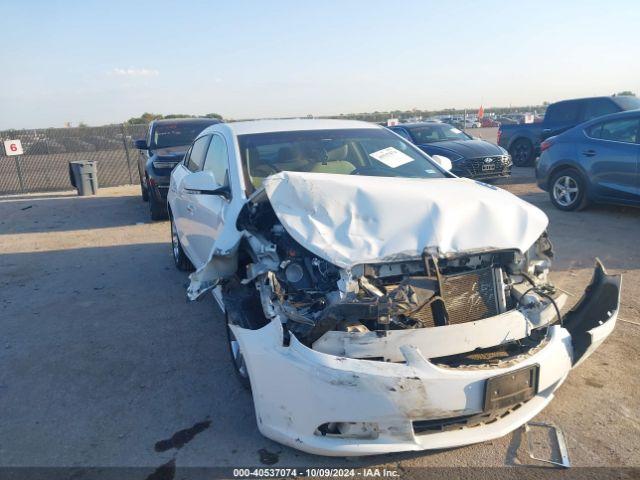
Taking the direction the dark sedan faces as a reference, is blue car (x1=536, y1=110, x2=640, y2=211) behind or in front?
in front

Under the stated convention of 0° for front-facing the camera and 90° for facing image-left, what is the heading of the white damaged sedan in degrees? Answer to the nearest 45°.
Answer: approximately 315°

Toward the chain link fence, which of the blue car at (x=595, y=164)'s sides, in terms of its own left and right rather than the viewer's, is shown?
back

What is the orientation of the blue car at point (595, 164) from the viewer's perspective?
to the viewer's right

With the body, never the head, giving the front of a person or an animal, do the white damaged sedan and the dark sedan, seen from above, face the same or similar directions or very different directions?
same or similar directions

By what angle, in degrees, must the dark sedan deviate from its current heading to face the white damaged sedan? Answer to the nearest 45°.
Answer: approximately 45° to its right

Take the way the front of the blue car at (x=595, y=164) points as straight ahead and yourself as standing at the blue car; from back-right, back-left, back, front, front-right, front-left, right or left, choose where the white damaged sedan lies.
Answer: right

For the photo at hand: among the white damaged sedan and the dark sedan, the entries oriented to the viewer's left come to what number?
0

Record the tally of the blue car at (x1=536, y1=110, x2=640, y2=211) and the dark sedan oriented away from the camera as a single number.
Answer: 0

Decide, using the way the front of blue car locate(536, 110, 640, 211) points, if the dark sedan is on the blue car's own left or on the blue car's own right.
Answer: on the blue car's own left

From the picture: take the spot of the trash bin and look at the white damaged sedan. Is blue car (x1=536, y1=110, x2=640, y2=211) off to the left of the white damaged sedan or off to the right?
left

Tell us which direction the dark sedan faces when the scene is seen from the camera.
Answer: facing the viewer and to the right of the viewer

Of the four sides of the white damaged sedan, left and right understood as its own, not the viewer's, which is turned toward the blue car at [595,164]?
left
